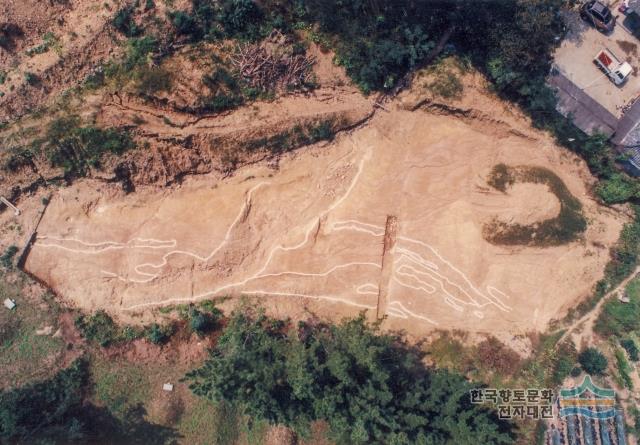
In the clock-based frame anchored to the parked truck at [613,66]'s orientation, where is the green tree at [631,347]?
The green tree is roughly at 2 o'clock from the parked truck.

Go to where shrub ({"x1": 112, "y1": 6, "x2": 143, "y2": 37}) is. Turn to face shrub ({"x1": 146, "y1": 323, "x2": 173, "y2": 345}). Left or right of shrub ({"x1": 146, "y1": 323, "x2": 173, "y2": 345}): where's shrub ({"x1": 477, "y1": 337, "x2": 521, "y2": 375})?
left

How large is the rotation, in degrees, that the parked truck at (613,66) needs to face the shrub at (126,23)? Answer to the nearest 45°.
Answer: approximately 90° to its right

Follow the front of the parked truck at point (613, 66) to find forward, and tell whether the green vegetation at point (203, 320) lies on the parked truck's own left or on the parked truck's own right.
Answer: on the parked truck's own right

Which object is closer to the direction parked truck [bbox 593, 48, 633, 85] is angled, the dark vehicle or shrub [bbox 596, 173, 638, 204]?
the shrub

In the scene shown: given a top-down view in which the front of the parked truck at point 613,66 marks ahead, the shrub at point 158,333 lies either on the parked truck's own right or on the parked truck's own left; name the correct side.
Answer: on the parked truck's own right

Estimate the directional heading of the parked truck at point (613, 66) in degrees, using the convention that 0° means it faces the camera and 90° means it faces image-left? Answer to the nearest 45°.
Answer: approximately 315°
